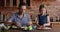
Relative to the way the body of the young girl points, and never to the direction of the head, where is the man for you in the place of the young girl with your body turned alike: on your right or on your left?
on your right

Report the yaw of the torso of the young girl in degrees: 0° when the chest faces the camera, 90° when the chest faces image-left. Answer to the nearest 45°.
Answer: approximately 0°
